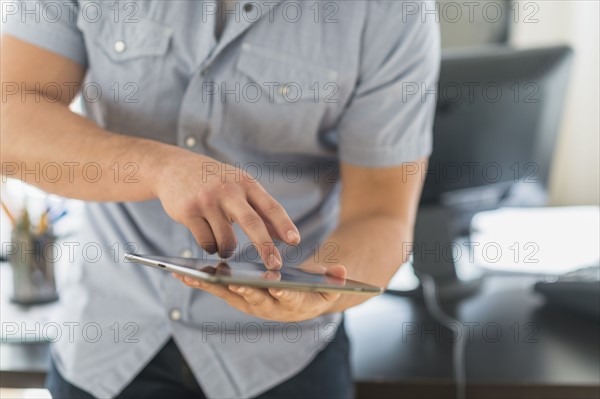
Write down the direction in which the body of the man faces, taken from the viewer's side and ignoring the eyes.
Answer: toward the camera
